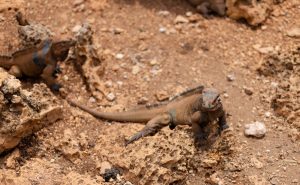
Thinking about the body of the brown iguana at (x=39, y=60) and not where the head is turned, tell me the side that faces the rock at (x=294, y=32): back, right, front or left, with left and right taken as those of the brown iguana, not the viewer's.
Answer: front

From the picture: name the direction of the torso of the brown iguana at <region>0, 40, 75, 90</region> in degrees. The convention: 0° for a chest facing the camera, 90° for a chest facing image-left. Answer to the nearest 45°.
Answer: approximately 270°

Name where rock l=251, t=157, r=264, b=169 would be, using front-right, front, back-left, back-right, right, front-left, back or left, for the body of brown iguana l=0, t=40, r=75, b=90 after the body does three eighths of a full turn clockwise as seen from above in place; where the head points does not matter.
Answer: left

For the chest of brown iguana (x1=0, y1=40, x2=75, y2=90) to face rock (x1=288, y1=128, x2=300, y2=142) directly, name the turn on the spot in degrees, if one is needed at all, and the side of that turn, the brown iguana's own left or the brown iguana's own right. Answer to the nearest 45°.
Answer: approximately 45° to the brown iguana's own right

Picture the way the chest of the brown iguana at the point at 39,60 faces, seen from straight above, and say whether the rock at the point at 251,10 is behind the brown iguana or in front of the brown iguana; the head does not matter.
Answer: in front

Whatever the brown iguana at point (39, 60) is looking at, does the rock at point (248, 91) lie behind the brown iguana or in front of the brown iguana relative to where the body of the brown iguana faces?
in front

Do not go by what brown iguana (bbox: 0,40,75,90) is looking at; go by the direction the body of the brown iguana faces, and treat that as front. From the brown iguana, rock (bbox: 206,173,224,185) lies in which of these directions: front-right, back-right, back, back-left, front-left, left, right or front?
front-right

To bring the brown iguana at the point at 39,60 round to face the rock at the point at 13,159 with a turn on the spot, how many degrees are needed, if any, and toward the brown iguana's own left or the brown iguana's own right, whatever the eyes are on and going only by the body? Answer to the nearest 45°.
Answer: approximately 90° to the brown iguana's own right

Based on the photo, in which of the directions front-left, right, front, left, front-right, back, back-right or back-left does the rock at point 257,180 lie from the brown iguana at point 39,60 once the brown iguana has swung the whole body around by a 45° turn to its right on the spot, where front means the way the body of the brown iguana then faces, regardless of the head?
front

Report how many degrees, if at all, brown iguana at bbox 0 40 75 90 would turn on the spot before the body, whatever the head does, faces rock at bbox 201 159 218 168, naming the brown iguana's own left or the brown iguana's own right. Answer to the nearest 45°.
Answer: approximately 45° to the brown iguana's own right

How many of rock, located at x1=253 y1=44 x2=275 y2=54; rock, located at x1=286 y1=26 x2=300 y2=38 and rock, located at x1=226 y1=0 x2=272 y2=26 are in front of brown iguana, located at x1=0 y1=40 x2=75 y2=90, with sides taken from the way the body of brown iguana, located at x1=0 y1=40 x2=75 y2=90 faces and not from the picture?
3
